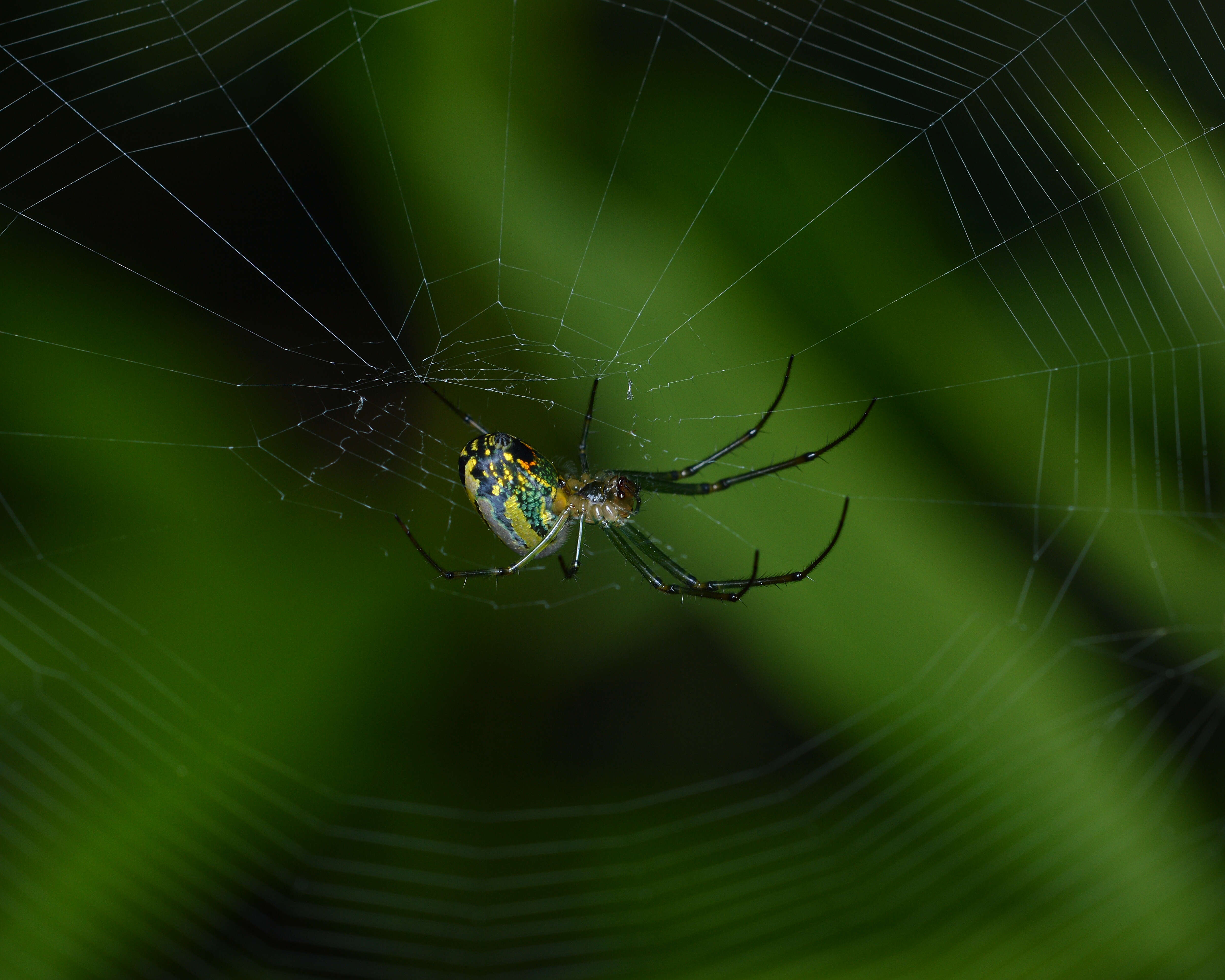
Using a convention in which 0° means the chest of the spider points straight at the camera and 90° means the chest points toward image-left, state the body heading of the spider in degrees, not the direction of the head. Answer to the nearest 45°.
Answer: approximately 270°
